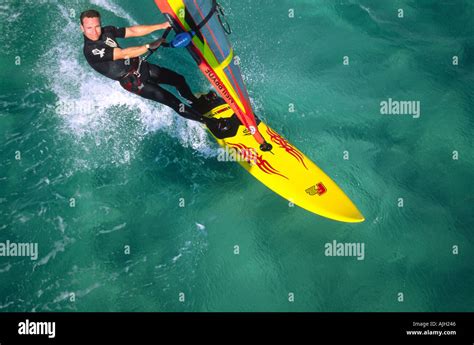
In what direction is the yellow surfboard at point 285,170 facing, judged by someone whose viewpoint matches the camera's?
facing the viewer and to the right of the viewer
